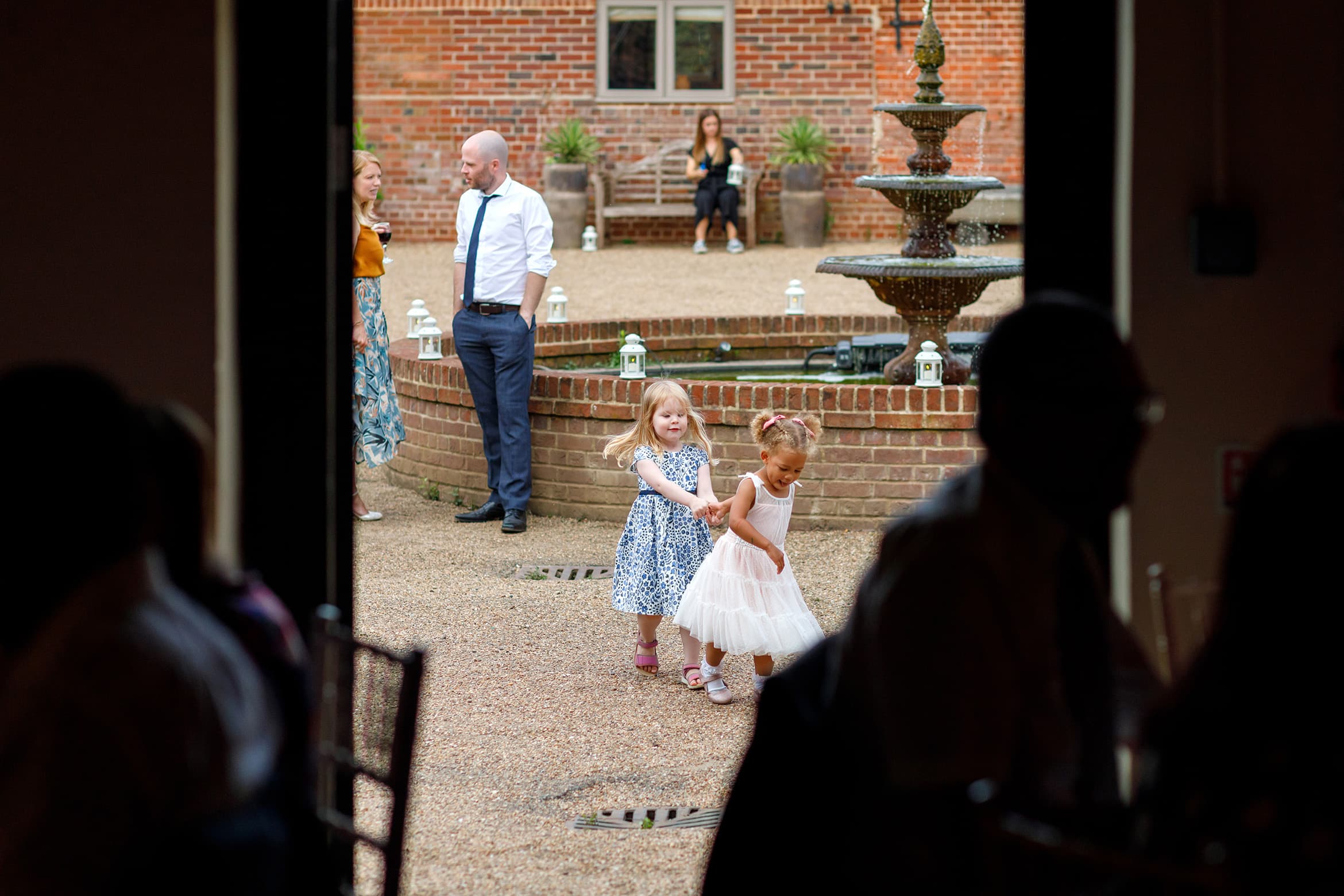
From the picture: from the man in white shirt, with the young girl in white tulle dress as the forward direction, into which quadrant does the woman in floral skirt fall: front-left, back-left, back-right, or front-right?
back-right

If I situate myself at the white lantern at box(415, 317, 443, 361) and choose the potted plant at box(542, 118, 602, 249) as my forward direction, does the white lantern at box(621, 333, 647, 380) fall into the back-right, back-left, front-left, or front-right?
back-right

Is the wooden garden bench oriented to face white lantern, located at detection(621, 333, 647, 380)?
yes

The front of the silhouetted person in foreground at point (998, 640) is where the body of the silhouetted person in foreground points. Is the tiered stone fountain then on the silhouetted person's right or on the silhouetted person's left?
on the silhouetted person's left

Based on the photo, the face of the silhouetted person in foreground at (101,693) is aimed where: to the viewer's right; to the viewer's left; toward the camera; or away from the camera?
away from the camera

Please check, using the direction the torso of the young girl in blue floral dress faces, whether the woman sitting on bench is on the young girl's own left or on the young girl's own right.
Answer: on the young girl's own left

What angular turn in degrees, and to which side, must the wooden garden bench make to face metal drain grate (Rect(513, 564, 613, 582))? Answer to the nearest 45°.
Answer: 0° — it already faces it

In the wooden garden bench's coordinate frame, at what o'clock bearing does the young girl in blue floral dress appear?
The young girl in blue floral dress is roughly at 12 o'clock from the wooden garden bench.

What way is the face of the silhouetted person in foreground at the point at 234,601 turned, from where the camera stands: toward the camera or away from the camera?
away from the camera

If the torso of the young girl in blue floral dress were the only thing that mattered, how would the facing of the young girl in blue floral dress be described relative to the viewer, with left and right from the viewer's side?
facing the viewer and to the right of the viewer

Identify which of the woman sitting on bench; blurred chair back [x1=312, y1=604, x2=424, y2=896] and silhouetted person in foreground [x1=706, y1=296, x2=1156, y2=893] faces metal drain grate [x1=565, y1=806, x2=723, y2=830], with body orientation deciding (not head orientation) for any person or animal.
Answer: the woman sitting on bench
